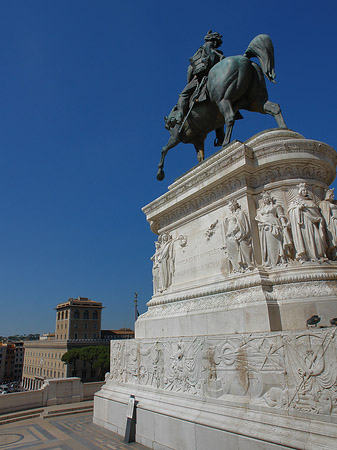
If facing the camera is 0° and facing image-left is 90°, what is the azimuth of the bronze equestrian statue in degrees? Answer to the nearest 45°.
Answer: approximately 135°
